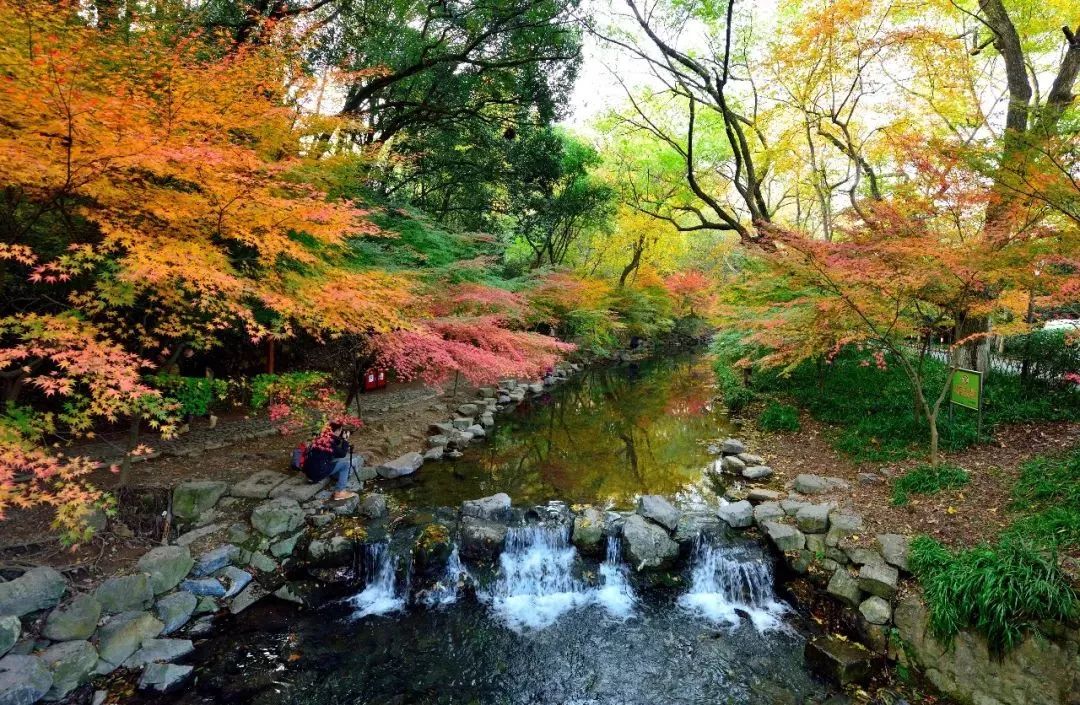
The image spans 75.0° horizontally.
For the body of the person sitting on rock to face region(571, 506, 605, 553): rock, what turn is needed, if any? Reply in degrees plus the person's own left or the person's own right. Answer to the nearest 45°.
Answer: approximately 45° to the person's own right

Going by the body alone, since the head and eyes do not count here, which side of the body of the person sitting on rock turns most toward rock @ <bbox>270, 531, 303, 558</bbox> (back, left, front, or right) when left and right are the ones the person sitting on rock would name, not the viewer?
right

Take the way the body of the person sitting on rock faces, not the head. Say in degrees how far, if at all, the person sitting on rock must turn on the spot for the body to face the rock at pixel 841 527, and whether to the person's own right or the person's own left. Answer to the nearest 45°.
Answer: approximately 45° to the person's own right

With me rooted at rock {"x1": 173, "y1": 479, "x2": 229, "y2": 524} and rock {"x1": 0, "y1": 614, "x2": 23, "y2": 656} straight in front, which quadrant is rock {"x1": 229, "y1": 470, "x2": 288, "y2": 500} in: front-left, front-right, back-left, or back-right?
back-left

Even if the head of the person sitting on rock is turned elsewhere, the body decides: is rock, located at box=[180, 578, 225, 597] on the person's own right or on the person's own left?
on the person's own right

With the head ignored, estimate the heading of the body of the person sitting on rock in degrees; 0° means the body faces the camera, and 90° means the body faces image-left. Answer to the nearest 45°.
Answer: approximately 270°

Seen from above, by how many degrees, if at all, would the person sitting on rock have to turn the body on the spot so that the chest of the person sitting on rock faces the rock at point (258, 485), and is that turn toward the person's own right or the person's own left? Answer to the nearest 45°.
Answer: approximately 180°

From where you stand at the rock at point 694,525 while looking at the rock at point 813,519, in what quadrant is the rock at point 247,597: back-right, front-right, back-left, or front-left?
back-right

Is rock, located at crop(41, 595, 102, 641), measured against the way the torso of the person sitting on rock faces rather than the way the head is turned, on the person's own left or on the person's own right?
on the person's own right
